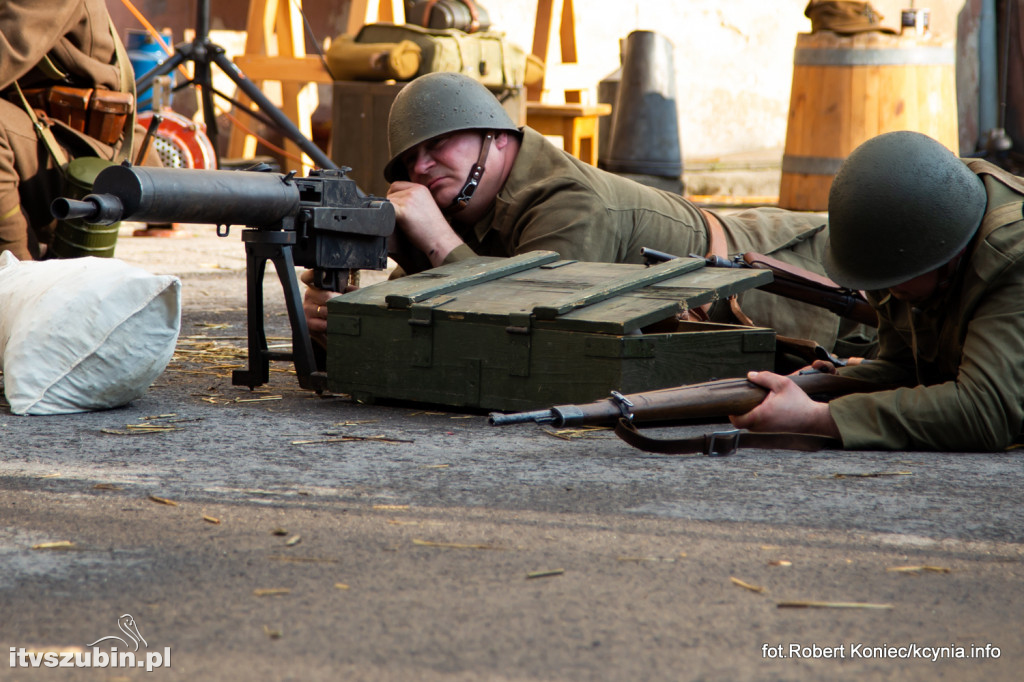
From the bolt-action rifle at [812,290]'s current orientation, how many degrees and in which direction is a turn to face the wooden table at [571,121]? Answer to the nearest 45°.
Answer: approximately 90° to its right

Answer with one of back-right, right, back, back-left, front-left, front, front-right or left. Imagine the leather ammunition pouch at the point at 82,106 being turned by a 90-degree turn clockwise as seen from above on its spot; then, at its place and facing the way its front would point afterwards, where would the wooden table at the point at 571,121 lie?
back-right

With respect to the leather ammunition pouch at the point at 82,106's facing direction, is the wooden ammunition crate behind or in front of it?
in front

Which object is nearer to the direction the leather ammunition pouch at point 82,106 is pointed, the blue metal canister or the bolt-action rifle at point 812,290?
the bolt-action rifle

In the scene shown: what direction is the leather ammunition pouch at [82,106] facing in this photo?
toward the camera

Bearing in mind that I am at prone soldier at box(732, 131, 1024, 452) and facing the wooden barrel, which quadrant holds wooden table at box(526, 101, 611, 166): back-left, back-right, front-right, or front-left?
front-left

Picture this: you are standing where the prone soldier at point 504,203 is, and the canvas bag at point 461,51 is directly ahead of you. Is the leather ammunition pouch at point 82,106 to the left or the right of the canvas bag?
left

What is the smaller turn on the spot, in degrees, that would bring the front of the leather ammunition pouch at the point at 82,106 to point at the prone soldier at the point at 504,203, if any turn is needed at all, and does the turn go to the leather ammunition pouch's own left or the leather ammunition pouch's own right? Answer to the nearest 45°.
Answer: approximately 45° to the leather ammunition pouch's own left

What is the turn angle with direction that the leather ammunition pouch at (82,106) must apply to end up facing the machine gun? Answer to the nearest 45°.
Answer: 0° — it already faces it

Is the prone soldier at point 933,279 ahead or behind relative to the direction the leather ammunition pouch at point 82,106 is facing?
ahead

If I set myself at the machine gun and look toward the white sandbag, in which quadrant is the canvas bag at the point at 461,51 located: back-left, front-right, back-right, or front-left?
back-right

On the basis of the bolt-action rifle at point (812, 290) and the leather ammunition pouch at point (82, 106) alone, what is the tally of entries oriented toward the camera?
1

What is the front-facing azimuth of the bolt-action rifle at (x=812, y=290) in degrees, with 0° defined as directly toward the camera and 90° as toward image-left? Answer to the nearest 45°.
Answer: approximately 90°

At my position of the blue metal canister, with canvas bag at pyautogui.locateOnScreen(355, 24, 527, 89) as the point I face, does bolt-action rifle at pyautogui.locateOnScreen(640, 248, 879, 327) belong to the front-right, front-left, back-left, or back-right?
front-right

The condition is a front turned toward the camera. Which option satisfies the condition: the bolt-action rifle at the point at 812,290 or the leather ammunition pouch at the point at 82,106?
the leather ammunition pouch
